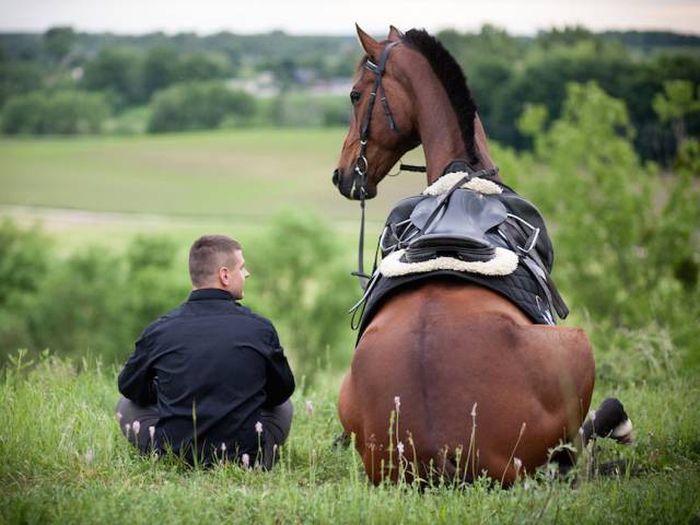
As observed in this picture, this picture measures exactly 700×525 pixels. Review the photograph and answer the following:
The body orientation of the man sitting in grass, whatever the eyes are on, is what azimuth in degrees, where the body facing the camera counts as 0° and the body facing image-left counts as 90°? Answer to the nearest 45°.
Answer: approximately 180°

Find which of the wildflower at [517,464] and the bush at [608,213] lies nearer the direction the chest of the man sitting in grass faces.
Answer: the bush

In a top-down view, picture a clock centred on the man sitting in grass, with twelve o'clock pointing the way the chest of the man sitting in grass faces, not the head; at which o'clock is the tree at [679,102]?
The tree is roughly at 1 o'clock from the man sitting in grass.

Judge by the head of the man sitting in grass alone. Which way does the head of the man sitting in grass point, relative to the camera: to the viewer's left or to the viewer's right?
to the viewer's right

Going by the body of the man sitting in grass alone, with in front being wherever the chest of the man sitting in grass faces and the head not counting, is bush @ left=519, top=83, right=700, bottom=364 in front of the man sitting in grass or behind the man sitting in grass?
in front

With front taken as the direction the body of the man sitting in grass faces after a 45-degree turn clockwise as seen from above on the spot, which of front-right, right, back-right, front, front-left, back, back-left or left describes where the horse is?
right

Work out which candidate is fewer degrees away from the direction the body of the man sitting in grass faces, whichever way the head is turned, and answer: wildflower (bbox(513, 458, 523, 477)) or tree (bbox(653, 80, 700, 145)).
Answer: the tree

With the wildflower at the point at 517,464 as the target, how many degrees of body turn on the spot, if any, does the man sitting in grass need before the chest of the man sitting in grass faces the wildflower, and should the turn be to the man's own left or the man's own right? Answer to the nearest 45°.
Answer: approximately 135° to the man's own right
